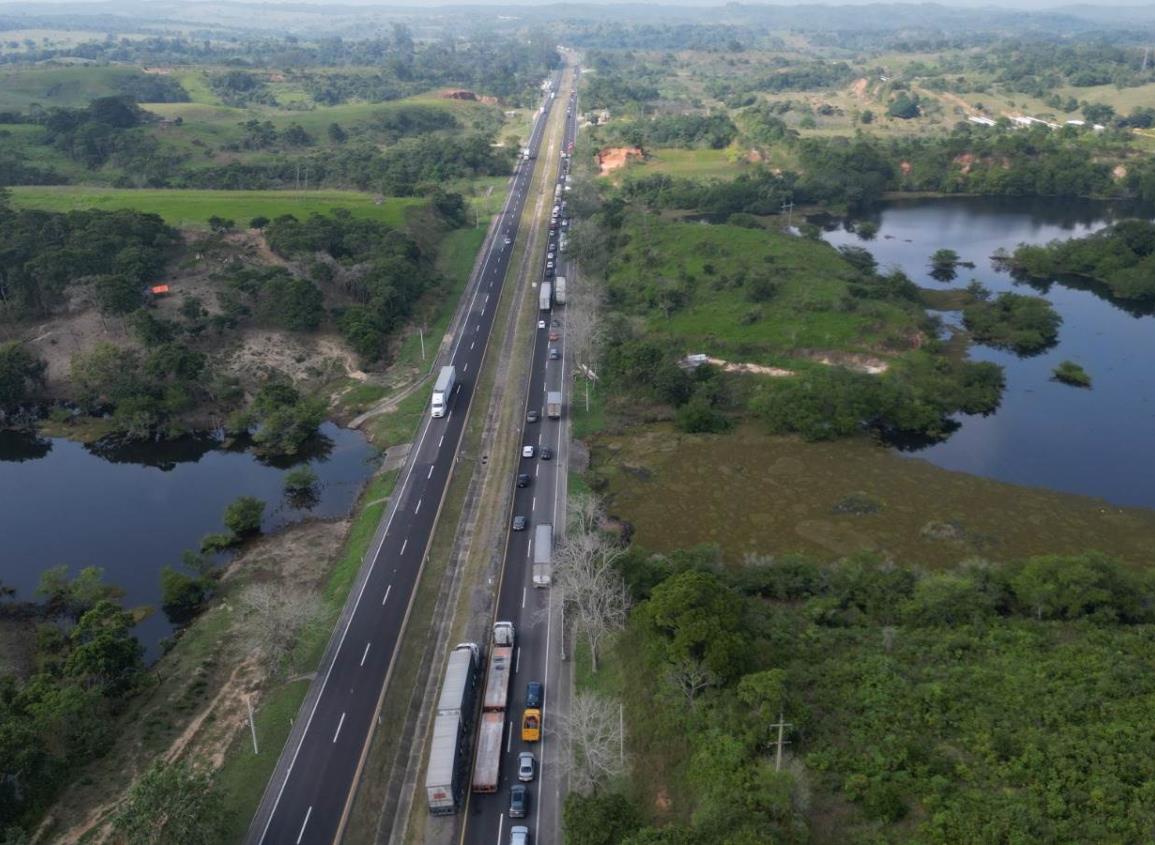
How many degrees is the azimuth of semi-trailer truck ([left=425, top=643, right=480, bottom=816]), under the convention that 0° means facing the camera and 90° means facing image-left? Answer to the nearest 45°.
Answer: approximately 180°

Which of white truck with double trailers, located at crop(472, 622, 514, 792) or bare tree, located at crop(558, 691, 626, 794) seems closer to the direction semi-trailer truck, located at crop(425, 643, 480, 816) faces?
the white truck with double trailers

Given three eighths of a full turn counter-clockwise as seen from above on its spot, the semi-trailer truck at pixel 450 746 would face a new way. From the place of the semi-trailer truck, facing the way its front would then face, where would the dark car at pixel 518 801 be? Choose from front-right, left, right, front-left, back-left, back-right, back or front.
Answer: left

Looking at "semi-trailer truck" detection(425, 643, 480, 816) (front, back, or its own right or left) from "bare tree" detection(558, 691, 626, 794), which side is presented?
right

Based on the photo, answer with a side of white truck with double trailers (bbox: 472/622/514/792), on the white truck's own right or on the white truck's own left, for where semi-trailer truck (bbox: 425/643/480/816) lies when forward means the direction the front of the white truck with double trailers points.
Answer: on the white truck's own left

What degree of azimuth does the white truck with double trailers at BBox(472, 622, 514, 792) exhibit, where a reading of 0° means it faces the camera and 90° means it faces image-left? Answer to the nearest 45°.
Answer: approximately 180°

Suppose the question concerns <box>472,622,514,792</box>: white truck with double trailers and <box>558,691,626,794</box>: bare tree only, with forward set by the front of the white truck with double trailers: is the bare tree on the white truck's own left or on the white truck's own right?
on the white truck's own right

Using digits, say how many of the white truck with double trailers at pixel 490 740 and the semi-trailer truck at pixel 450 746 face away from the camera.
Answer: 2

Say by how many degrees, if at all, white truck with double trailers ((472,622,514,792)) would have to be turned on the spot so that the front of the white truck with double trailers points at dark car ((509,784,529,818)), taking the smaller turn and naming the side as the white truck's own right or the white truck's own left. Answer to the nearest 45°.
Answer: approximately 180°
